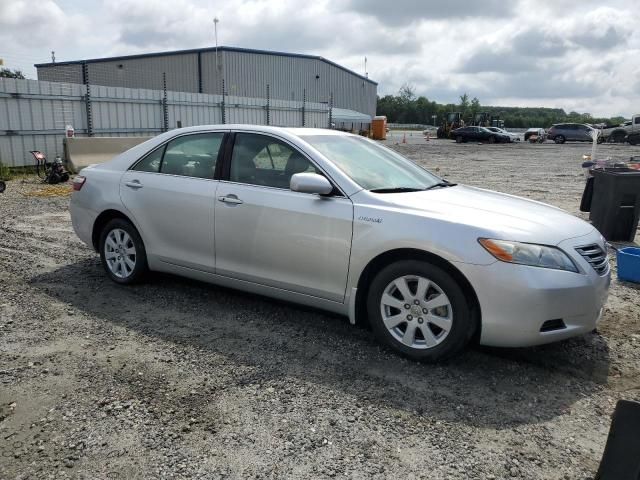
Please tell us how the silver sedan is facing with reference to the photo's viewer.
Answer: facing the viewer and to the right of the viewer

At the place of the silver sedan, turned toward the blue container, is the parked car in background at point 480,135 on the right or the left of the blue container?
left

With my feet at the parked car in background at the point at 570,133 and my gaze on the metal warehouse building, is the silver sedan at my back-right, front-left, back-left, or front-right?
front-left

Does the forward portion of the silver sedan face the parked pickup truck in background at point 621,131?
no

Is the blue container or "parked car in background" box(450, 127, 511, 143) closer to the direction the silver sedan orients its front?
the blue container

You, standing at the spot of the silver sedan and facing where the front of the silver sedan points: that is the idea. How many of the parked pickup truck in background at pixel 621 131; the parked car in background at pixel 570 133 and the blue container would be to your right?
0

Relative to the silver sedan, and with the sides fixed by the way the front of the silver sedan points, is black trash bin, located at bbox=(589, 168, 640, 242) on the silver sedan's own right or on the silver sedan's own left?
on the silver sedan's own left

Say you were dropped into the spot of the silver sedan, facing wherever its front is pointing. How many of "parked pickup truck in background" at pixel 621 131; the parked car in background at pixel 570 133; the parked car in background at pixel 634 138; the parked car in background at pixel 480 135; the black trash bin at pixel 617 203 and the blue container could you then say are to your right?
0

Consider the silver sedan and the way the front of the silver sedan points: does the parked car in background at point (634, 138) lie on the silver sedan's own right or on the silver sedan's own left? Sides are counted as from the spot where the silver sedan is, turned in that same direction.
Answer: on the silver sedan's own left

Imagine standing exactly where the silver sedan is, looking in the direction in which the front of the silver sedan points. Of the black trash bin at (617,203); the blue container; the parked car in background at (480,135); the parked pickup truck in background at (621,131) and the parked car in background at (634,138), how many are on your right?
0

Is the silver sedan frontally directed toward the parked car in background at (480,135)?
no

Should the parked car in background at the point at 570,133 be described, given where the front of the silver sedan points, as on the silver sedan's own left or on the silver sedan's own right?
on the silver sedan's own left

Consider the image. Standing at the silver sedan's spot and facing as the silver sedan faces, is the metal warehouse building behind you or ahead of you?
behind
